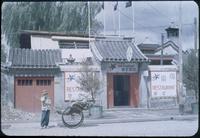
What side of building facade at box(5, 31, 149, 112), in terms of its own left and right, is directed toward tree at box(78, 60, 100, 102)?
front

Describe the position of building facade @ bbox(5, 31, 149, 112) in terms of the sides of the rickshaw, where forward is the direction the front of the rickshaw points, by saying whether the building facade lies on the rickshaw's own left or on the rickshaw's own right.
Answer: on the rickshaw's own right

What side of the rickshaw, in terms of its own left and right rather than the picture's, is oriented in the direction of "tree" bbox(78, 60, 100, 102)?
right

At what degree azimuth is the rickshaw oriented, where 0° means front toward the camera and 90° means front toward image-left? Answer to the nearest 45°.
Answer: approximately 90°

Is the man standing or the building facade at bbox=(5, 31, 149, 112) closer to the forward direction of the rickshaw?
the man standing

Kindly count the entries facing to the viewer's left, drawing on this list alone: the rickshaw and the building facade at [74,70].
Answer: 1

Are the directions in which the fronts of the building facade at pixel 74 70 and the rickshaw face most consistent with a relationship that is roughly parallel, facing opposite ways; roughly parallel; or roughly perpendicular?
roughly perpendicular

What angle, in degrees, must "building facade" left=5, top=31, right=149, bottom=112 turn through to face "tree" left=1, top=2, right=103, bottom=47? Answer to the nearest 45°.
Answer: approximately 180°

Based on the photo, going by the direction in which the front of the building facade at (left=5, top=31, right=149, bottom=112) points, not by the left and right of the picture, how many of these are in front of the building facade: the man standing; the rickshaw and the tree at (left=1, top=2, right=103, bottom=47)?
2

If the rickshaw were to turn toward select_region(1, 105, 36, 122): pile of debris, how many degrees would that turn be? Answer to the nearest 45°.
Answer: approximately 45° to its right

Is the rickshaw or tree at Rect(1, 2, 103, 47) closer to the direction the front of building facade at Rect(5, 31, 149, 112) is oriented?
the rickshaw

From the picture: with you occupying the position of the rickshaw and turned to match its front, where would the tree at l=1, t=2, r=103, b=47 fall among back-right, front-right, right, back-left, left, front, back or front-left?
right
